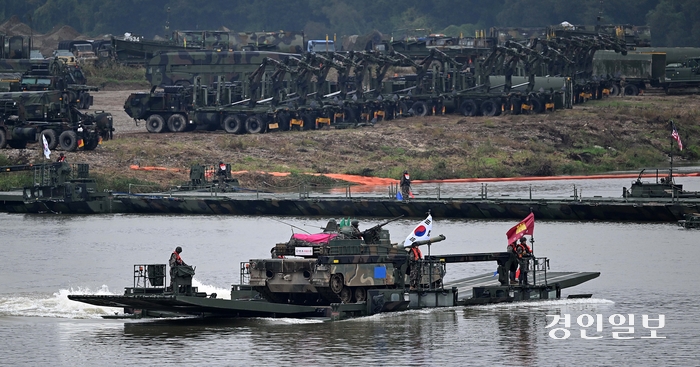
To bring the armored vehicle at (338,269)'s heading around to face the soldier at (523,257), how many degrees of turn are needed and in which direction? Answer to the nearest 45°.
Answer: approximately 45° to its right

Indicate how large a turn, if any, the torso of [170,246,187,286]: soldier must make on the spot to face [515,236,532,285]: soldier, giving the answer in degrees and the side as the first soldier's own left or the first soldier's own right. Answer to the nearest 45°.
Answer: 0° — they already face them

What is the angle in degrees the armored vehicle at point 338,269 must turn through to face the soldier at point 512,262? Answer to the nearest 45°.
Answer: approximately 45° to its right

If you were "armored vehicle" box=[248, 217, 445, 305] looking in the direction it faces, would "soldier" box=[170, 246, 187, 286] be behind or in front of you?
behind

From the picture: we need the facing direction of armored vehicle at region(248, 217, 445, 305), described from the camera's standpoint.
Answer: facing away from the viewer and to the right of the viewer

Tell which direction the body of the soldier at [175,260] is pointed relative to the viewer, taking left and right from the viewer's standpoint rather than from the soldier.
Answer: facing to the right of the viewer
